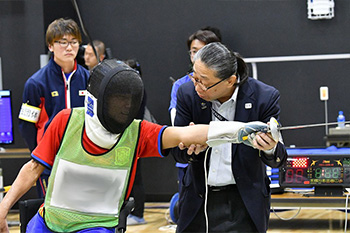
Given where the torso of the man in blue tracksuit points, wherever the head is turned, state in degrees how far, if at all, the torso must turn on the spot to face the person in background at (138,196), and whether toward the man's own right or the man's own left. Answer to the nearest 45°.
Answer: approximately 90° to the man's own left

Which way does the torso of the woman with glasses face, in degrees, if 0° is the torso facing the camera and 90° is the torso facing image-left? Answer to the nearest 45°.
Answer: approximately 0°
